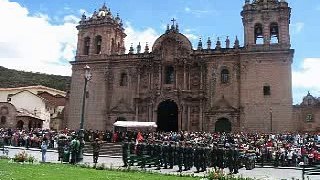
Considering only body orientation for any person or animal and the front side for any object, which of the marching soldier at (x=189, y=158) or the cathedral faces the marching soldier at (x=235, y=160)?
the cathedral

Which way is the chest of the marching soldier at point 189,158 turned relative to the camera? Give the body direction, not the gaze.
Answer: to the viewer's left

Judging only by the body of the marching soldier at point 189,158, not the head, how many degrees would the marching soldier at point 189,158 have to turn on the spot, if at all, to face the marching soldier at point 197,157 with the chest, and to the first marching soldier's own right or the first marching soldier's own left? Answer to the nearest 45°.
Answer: approximately 135° to the first marching soldier's own left

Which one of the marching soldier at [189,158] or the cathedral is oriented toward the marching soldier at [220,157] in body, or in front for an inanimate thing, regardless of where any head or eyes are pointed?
the cathedral

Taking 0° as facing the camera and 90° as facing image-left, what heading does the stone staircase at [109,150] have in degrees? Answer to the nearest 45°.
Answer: approximately 0°

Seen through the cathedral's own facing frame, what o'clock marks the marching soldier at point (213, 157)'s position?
The marching soldier is roughly at 12 o'clock from the cathedral.

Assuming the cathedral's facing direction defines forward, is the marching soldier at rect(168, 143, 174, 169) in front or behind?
in front

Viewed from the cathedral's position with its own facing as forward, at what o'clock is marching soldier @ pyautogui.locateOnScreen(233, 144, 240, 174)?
The marching soldier is roughly at 12 o'clock from the cathedral.

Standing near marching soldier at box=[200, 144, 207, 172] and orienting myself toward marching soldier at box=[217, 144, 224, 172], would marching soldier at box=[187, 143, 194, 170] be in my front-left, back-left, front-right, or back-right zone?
back-left

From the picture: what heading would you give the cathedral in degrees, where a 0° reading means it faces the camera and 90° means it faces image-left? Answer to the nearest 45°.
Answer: approximately 0°
